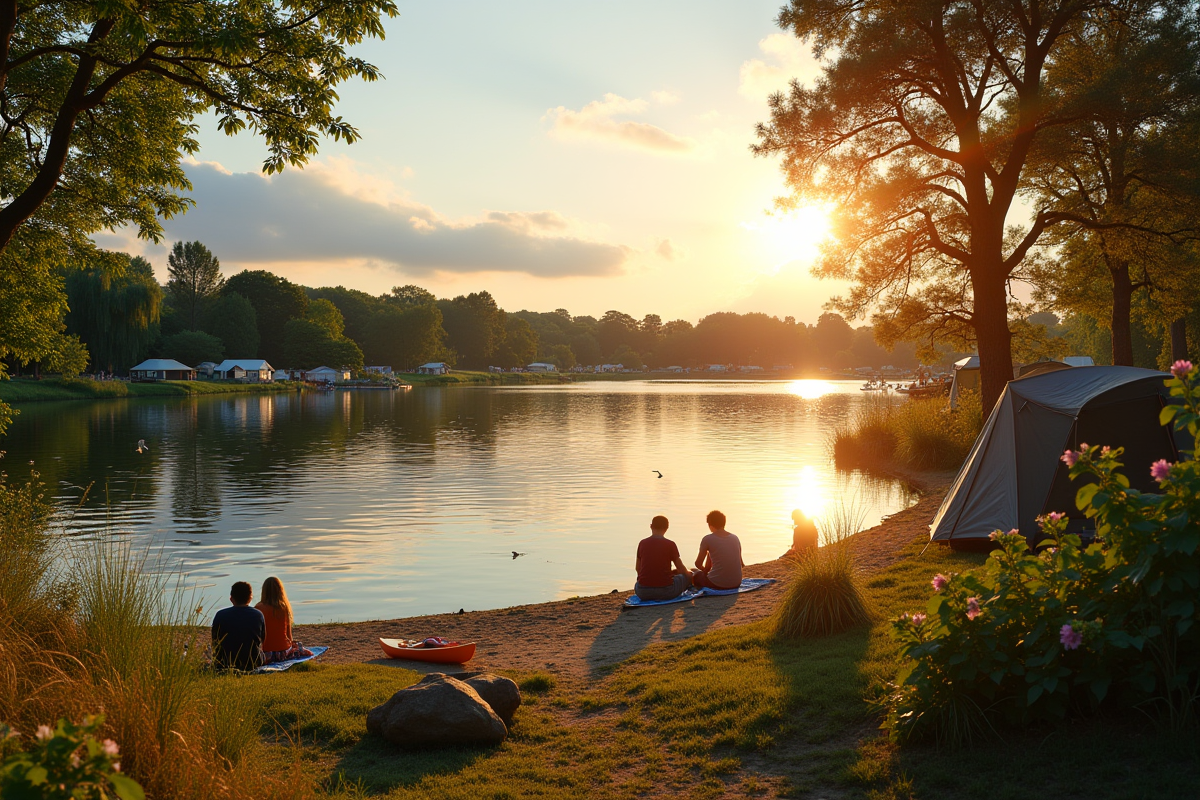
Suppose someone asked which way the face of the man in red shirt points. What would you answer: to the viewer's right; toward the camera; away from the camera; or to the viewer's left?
away from the camera

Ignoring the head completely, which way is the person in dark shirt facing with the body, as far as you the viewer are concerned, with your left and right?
facing away from the viewer

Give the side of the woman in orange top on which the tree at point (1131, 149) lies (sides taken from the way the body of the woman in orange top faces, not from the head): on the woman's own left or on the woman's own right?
on the woman's own right

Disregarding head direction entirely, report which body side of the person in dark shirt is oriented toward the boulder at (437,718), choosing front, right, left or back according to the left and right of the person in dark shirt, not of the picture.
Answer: back

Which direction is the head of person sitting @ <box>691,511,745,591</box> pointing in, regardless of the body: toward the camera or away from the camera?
away from the camera

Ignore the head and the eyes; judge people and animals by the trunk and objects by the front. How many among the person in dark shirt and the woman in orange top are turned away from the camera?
2

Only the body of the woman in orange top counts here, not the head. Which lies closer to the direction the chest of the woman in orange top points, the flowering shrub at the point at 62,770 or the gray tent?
the gray tent

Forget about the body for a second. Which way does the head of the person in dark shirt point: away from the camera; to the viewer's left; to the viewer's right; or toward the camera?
away from the camera

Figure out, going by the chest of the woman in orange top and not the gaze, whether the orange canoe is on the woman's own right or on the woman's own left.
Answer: on the woman's own right

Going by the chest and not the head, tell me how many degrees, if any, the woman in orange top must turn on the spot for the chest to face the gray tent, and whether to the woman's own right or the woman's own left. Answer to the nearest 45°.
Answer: approximately 90° to the woman's own right

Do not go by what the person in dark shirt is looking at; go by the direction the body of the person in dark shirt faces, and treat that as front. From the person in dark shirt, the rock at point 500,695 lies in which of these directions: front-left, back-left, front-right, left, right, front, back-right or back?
back-right

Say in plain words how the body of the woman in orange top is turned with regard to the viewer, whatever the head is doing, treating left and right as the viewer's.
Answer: facing away from the viewer

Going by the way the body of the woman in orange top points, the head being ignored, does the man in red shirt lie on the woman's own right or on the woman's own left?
on the woman's own right

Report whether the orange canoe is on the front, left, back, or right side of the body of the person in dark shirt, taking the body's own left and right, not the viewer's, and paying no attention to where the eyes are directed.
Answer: right
